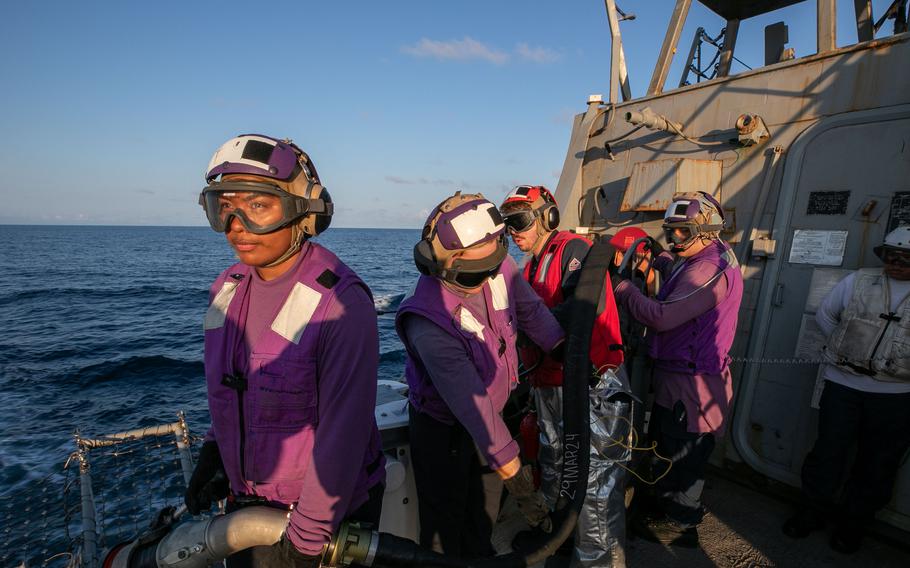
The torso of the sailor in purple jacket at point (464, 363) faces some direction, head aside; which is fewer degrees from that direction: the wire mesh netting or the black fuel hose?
the black fuel hose

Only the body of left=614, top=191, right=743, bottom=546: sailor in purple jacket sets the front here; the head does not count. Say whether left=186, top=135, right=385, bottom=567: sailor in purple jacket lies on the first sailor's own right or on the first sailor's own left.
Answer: on the first sailor's own left

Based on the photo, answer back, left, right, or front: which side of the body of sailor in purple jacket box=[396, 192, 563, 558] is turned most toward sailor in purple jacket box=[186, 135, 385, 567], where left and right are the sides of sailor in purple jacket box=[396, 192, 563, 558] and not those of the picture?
right

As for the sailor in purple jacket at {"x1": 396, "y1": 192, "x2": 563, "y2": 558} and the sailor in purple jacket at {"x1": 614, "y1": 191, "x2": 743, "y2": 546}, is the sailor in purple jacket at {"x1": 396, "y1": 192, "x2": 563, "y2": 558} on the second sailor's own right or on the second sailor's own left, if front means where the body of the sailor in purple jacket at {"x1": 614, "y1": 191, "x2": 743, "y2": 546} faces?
on the second sailor's own left

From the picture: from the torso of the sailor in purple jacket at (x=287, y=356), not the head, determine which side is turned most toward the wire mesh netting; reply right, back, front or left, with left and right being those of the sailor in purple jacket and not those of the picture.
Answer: right

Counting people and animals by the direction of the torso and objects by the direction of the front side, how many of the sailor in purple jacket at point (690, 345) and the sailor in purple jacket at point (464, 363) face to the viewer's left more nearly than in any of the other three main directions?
1

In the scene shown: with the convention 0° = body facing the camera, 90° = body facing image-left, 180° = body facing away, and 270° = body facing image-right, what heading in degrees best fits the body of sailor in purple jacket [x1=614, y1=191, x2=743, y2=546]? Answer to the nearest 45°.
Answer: approximately 90°

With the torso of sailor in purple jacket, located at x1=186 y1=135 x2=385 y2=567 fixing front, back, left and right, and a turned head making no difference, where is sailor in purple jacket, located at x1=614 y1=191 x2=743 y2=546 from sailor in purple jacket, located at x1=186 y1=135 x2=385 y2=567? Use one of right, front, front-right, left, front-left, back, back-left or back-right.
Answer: back-left

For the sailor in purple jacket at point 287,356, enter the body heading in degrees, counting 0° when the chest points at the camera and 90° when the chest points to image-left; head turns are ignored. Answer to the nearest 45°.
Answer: approximately 45°

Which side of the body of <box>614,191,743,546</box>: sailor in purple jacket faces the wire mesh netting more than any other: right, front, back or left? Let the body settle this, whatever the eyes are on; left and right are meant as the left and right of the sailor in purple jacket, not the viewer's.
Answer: front

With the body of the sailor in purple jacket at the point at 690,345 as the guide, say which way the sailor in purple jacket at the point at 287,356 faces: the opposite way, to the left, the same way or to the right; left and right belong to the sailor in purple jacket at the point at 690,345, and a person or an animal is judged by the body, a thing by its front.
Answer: to the left

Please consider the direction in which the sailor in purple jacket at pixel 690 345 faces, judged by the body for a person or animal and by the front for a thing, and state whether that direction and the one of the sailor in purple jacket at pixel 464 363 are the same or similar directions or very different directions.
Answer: very different directions

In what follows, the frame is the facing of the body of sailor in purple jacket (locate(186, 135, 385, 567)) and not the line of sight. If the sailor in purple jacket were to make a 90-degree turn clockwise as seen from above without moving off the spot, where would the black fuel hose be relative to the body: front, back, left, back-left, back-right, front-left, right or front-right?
back-right
